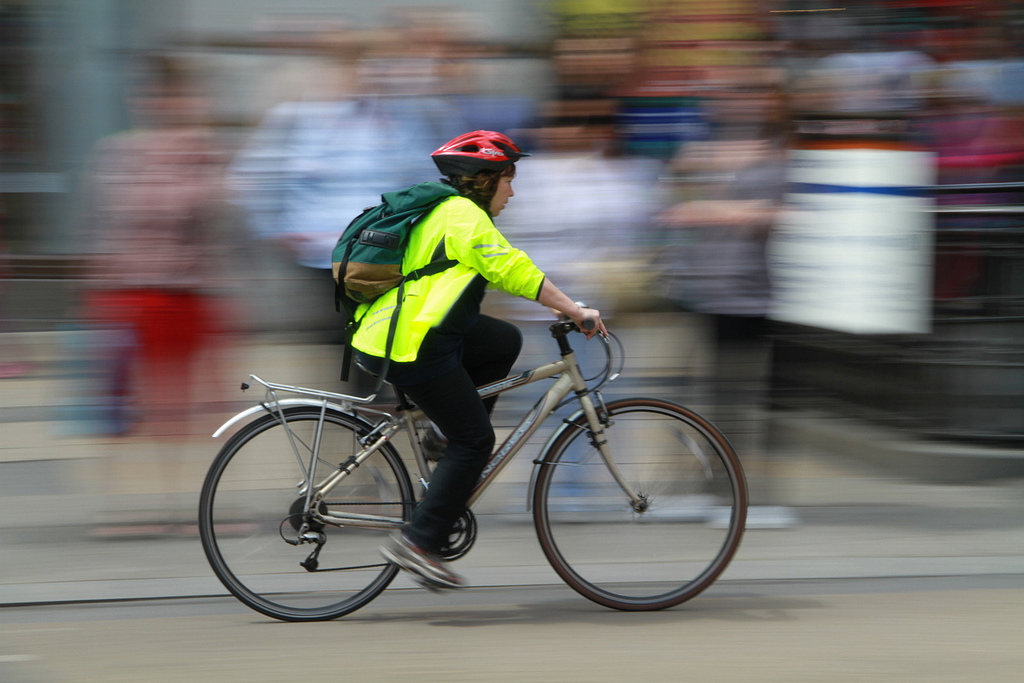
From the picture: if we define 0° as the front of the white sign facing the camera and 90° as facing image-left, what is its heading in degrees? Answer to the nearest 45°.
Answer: approximately 0°

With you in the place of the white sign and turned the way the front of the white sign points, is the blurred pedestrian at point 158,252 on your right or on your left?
on your right

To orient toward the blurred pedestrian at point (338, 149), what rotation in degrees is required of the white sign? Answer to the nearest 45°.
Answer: approximately 90° to its right

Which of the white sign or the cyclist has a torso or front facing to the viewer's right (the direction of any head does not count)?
the cyclist

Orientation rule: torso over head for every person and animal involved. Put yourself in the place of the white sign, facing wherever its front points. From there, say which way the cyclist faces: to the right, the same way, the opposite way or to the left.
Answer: to the left

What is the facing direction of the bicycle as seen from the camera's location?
facing to the right of the viewer

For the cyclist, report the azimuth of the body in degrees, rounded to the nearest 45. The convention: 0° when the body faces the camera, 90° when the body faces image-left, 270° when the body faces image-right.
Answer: approximately 270°

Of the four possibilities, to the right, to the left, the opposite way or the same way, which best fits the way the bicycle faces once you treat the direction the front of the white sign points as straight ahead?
to the left

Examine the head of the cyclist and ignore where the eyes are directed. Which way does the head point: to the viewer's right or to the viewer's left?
to the viewer's right
